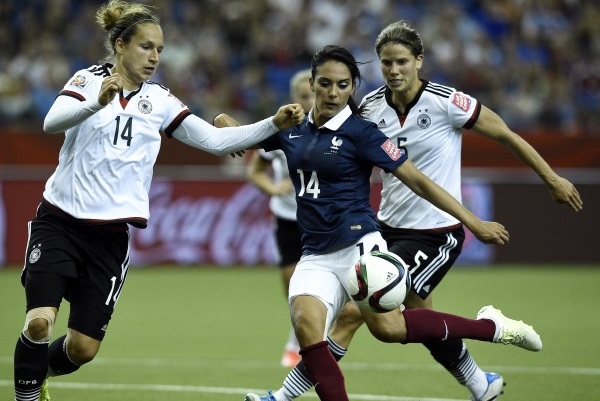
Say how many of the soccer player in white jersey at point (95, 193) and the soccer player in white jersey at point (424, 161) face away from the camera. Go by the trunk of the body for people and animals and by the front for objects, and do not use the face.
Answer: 0

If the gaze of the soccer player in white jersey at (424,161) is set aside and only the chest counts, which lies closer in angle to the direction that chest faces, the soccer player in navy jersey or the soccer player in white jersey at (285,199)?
the soccer player in navy jersey

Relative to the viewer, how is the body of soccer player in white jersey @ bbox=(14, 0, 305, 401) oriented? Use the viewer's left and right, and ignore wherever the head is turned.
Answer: facing the viewer and to the right of the viewer

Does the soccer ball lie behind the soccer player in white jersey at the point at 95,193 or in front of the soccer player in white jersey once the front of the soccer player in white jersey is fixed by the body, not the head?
in front

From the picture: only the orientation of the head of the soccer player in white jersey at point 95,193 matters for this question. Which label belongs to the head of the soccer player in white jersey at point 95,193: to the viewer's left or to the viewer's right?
to the viewer's right

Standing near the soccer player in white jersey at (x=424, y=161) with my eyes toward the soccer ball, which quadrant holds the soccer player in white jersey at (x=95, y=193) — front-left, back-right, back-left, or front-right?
front-right

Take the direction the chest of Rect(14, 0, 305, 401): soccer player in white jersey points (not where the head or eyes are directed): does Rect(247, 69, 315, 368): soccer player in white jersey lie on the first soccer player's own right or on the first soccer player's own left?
on the first soccer player's own left

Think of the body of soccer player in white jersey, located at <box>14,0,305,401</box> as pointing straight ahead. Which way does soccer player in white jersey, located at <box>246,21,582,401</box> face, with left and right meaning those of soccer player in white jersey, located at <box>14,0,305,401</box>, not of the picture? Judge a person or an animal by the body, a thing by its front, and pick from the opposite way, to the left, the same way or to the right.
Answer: to the right

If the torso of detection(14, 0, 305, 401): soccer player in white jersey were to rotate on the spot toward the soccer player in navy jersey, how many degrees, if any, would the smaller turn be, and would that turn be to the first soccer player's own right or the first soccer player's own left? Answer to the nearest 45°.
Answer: approximately 45° to the first soccer player's own left

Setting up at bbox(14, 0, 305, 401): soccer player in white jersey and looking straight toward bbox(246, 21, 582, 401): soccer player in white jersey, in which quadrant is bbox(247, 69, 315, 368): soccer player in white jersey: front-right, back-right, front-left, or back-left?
front-left

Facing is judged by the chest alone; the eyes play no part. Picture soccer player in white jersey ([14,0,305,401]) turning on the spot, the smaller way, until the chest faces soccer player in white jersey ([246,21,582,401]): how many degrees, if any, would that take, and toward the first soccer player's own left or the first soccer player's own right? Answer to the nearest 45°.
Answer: approximately 45° to the first soccer player's own left

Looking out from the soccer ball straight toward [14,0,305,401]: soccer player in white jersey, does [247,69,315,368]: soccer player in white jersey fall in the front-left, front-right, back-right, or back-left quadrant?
front-right

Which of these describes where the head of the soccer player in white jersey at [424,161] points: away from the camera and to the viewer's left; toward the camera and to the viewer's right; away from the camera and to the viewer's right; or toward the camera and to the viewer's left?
toward the camera and to the viewer's left

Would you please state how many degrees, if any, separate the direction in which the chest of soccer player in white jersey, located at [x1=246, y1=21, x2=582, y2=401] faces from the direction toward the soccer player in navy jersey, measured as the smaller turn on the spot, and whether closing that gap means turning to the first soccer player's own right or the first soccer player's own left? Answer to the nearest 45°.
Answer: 0° — they already face them

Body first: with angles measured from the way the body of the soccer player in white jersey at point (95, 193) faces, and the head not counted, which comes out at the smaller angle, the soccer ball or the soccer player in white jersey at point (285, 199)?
the soccer ball

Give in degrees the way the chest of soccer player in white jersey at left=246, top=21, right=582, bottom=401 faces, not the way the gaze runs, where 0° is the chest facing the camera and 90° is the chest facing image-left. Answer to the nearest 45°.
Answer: approximately 45°
